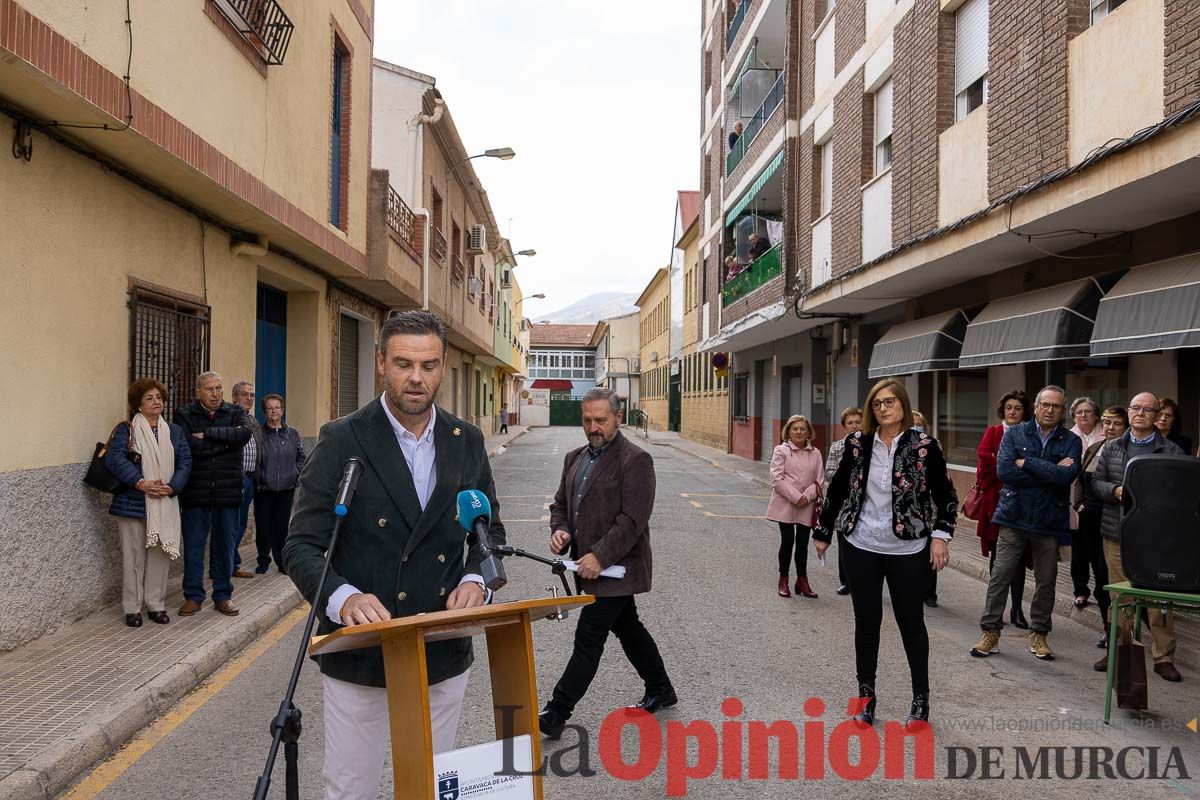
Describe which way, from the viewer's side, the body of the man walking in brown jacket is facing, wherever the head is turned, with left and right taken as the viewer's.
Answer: facing the viewer and to the left of the viewer

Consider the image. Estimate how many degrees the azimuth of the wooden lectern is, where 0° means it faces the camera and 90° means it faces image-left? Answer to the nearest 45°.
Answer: approximately 315°

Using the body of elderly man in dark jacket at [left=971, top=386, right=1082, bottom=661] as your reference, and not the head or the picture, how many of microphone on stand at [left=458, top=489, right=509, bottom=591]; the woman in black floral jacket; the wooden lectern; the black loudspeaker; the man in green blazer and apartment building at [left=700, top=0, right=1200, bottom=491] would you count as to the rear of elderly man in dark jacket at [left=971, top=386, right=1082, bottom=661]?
1

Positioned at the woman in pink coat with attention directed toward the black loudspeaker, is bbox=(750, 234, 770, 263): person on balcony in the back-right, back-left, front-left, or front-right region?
back-left

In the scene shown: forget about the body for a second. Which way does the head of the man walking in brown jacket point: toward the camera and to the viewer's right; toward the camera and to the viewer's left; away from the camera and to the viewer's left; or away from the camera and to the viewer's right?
toward the camera and to the viewer's left

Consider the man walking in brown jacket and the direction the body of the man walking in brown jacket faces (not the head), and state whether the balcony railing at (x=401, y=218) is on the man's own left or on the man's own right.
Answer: on the man's own right

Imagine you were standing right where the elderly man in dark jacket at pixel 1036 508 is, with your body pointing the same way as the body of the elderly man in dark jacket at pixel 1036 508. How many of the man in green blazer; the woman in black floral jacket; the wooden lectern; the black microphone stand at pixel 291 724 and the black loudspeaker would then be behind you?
0

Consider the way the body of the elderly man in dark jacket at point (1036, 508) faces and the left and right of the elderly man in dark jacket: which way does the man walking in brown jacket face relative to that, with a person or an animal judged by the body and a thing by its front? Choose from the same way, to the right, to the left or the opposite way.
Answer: the same way

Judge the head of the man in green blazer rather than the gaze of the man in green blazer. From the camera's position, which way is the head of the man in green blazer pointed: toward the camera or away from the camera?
toward the camera

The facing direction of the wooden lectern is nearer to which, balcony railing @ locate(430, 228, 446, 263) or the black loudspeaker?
the black loudspeaker

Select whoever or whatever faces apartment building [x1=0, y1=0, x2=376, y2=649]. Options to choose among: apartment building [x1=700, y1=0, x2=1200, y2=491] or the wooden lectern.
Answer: apartment building [x1=700, y1=0, x2=1200, y2=491]

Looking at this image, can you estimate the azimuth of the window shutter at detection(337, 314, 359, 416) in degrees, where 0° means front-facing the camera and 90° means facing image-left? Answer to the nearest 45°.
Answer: approximately 315°

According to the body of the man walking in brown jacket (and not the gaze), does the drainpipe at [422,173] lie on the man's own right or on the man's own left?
on the man's own right

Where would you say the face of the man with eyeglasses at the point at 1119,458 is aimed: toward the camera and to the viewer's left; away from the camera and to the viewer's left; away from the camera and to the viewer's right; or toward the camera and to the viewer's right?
toward the camera and to the viewer's left

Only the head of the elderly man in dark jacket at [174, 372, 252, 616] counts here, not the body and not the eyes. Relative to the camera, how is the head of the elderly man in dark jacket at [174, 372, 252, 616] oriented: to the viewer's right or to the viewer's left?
to the viewer's right

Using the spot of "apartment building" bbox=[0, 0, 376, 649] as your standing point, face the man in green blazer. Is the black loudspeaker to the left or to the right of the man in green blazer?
left
